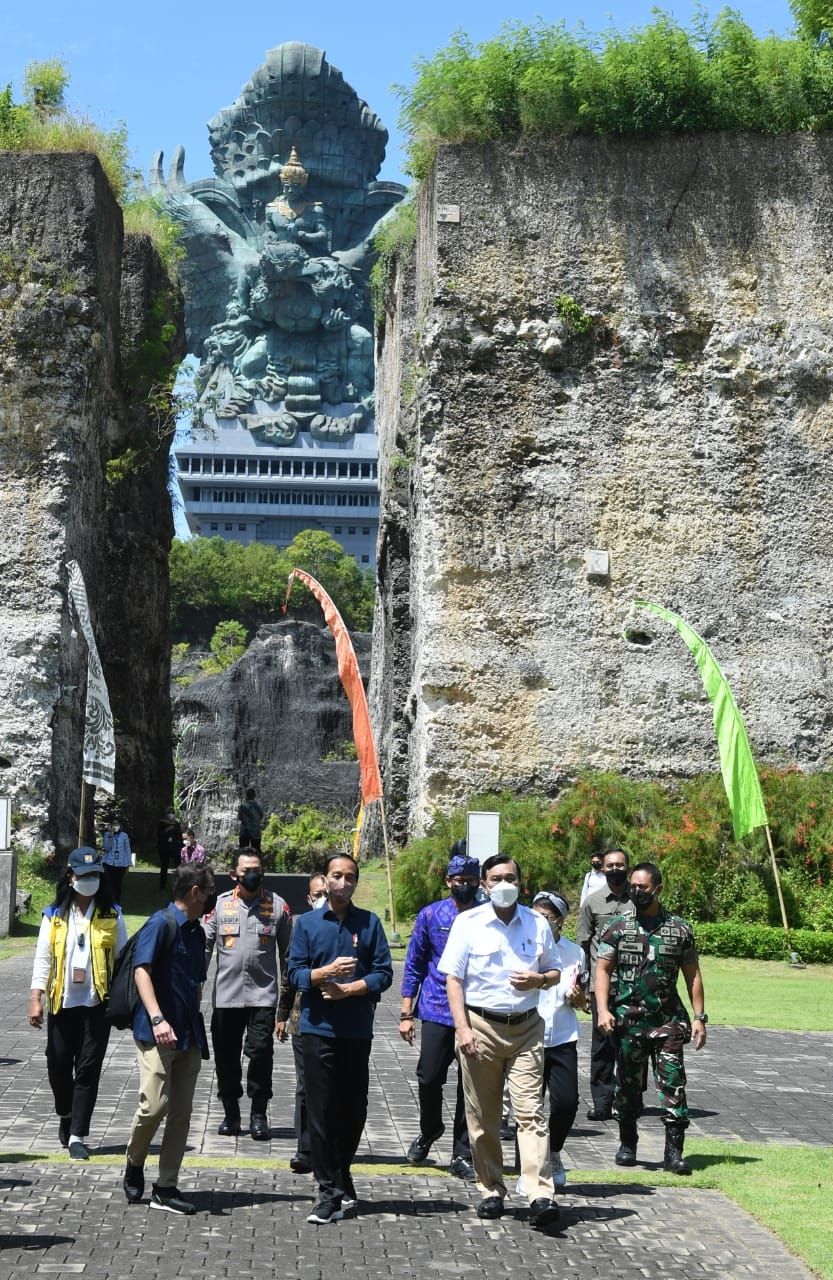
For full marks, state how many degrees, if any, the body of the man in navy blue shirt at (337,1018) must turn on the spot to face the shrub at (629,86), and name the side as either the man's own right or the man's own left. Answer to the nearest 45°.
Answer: approximately 180°

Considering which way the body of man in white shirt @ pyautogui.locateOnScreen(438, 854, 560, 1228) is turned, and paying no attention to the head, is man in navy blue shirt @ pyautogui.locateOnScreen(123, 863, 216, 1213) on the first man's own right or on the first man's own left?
on the first man's own right

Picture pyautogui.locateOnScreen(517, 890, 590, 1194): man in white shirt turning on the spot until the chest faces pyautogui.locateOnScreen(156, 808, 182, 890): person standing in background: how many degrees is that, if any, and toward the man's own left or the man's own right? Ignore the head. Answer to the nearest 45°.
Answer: approximately 180°
